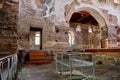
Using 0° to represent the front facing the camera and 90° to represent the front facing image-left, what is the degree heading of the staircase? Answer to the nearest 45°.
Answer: approximately 0°

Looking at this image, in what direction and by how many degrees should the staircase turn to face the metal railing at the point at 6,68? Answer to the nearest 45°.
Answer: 0° — it already faces it

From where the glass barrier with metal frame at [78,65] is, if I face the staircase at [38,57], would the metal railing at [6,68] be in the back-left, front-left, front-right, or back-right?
back-left
